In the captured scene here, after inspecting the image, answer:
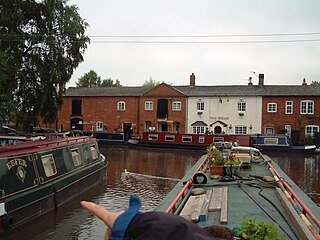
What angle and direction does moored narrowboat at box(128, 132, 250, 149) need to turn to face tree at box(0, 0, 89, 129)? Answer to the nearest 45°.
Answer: approximately 45° to its left

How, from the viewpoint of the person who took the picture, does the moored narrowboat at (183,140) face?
facing to the left of the viewer

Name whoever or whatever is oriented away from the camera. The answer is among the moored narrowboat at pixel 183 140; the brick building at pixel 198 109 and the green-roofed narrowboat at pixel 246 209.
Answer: the green-roofed narrowboat at pixel 246 209

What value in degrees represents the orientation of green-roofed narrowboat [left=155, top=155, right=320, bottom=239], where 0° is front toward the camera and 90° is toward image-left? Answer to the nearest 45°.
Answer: approximately 180°

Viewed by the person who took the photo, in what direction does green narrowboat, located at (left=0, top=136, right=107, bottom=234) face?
facing away from the viewer and to the right of the viewer

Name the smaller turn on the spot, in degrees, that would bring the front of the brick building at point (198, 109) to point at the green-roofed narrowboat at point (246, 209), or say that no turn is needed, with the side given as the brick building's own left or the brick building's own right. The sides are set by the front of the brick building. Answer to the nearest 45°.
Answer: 0° — it already faces it

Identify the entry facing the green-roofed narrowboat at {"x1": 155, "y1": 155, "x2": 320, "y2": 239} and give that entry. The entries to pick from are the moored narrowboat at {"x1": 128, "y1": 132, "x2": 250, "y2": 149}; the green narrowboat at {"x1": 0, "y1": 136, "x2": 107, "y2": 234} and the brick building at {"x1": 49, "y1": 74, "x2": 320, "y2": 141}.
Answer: the brick building

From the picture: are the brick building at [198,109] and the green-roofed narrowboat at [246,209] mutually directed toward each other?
yes

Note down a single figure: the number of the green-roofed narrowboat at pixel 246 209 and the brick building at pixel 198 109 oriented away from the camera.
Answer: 1

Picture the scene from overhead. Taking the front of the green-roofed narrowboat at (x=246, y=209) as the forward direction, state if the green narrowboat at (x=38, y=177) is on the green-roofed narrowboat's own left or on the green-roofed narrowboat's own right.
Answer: on the green-roofed narrowboat's own left

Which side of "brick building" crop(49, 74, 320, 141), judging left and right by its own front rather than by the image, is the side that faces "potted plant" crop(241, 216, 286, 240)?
front

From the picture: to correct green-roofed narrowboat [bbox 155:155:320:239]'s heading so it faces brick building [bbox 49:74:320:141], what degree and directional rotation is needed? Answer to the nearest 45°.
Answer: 0° — it already faces it

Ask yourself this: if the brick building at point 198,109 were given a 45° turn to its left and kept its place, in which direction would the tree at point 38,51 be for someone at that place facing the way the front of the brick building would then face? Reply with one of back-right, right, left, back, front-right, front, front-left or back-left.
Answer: right
